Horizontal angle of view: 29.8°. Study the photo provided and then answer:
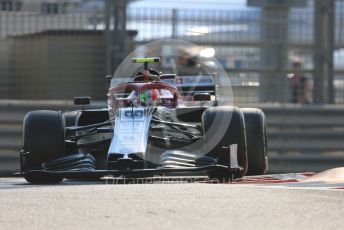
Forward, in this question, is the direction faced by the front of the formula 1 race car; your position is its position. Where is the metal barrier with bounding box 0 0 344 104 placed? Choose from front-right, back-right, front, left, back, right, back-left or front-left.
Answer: back

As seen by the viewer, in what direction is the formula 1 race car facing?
toward the camera
